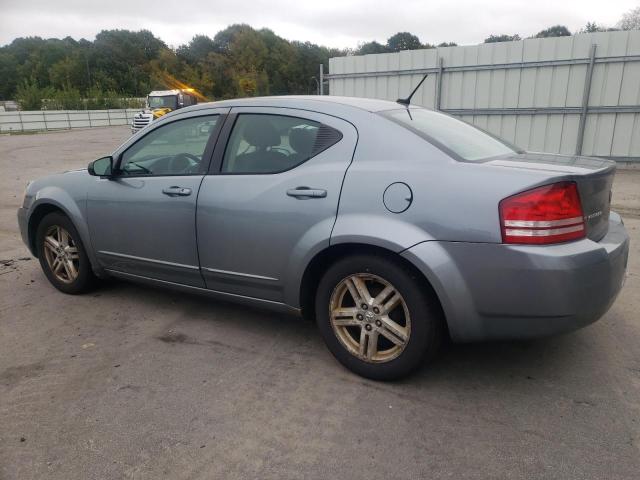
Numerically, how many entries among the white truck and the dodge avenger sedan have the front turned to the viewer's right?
0

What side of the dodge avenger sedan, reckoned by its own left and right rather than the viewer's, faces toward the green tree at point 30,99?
front

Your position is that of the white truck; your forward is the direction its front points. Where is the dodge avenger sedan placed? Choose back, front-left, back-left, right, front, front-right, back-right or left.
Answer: front-left

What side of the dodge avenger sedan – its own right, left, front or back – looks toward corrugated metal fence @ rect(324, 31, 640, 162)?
right

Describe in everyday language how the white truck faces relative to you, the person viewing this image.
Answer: facing the viewer and to the left of the viewer

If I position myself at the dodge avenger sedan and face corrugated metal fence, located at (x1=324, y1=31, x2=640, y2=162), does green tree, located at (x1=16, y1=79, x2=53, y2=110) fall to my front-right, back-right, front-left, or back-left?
front-left

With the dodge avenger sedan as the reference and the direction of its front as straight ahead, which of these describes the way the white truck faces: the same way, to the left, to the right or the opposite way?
to the left

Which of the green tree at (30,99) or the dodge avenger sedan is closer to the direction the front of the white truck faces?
the dodge avenger sedan

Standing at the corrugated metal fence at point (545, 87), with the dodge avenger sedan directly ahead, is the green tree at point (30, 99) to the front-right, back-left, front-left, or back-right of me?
back-right

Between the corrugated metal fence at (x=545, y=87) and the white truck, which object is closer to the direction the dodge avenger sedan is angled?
the white truck

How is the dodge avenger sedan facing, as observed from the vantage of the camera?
facing away from the viewer and to the left of the viewer

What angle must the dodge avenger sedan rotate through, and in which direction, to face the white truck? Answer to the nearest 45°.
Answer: approximately 45° to its right
